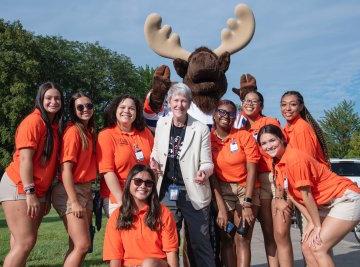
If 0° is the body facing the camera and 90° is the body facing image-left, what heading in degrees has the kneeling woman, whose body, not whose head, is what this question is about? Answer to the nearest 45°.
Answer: approximately 0°

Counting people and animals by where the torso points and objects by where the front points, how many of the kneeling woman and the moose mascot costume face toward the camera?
2

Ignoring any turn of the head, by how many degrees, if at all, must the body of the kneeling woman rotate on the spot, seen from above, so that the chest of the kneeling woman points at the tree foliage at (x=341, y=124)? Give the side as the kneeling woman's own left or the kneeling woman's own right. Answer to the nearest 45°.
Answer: approximately 135° to the kneeling woman's own left

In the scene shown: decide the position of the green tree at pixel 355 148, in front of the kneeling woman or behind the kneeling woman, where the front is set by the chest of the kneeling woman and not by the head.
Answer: behind

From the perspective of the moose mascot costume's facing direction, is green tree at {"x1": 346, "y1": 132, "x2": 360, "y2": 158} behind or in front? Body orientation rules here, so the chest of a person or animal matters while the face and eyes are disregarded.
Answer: behind

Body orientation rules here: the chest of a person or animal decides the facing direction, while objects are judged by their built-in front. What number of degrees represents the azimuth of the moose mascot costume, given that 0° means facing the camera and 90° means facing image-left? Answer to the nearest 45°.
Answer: approximately 0°
